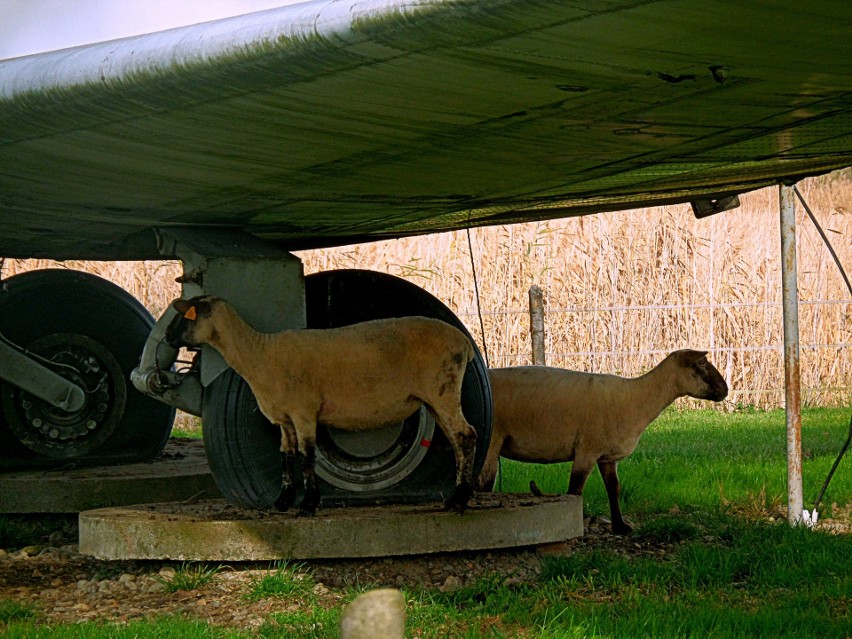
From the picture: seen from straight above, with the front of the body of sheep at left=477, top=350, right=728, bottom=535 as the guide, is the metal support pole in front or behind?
in front

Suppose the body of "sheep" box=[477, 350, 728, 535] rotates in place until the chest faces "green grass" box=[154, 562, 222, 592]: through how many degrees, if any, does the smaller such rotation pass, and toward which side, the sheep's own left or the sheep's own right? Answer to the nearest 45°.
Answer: approximately 135° to the sheep's own right

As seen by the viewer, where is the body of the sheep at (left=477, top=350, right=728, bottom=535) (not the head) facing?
to the viewer's right

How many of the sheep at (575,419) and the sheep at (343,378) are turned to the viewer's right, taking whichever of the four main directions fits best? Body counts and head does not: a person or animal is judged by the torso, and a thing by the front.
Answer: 1

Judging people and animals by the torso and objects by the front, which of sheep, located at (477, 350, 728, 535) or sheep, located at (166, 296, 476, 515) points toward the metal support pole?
sheep, located at (477, 350, 728, 535)

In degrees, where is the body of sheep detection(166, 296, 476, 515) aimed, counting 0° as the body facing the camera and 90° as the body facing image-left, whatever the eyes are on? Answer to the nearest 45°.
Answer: approximately 90°

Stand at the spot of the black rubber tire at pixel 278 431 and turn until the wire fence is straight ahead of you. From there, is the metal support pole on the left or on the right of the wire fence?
right

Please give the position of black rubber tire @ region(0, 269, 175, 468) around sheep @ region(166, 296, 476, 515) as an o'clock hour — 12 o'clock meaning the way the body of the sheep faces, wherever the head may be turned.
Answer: The black rubber tire is roughly at 2 o'clock from the sheep.

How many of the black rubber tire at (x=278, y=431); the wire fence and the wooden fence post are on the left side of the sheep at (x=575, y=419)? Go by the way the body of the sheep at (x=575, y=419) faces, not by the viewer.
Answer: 2

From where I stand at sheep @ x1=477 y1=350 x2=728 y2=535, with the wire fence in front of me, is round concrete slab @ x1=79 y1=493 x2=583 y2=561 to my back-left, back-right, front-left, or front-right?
back-left

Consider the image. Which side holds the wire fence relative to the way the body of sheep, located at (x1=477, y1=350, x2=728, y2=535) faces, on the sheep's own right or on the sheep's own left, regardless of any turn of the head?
on the sheep's own left

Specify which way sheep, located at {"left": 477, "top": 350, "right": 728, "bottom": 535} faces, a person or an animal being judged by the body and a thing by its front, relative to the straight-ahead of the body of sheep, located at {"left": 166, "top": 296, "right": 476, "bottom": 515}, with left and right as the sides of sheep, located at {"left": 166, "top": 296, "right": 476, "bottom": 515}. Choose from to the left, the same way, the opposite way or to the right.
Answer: the opposite way

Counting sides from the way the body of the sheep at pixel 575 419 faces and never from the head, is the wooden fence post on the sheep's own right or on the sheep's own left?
on the sheep's own left

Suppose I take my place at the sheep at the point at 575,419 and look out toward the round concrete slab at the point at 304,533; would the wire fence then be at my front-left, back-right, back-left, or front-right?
back-right

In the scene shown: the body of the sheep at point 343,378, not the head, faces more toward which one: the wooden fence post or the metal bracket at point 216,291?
the metal bracket

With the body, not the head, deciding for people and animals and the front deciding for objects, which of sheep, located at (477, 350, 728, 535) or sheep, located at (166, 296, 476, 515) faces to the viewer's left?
sheep, located at (166, 296, 476, 515)

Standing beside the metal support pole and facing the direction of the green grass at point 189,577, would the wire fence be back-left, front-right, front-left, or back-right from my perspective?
back-right
